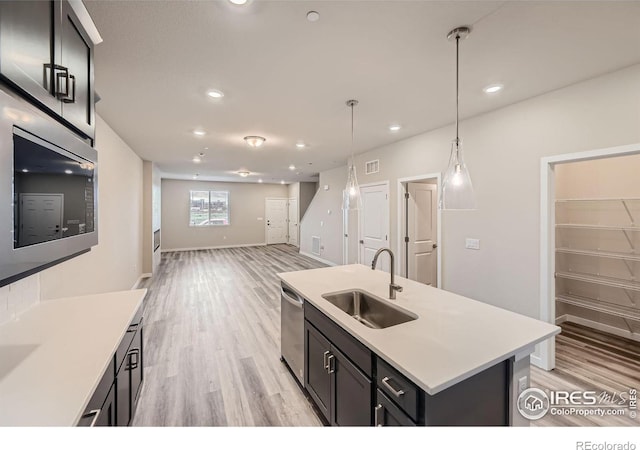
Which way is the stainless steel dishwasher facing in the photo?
to the viewer's left

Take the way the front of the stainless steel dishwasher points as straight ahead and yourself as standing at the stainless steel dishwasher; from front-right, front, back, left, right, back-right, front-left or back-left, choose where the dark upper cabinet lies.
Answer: front-left

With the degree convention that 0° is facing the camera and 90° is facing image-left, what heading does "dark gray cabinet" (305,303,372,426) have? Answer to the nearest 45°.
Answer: approximately 45°

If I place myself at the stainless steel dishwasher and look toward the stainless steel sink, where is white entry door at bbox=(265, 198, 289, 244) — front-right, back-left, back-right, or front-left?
back-left

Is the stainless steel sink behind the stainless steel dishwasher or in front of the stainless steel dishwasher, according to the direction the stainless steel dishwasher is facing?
behind

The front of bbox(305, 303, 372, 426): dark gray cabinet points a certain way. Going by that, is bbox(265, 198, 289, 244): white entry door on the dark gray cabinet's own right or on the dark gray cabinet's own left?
on the dark gray cabinet's own right

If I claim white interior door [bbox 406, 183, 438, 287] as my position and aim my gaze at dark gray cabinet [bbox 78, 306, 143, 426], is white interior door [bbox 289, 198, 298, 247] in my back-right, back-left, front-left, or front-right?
back-right

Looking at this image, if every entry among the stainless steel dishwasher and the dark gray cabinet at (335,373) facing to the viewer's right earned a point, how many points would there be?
0

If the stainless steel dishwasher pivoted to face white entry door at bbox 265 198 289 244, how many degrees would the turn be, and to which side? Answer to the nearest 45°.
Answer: approximately 90° to its right
